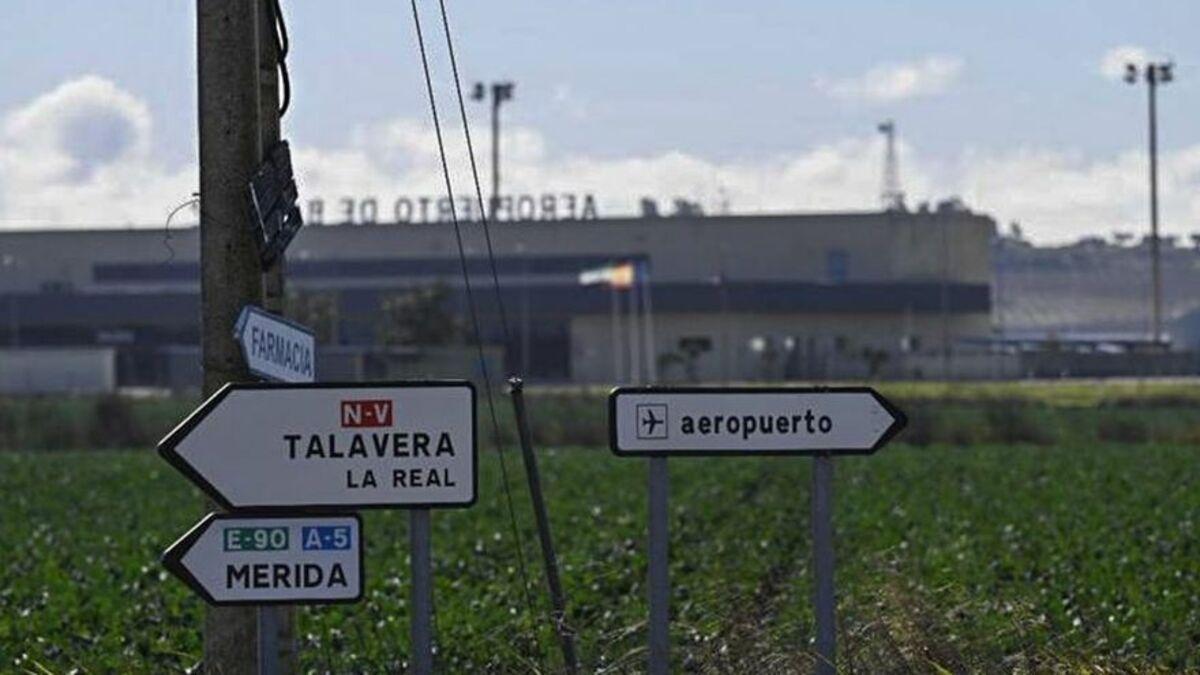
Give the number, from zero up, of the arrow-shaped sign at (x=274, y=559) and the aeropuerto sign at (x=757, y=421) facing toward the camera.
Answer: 2

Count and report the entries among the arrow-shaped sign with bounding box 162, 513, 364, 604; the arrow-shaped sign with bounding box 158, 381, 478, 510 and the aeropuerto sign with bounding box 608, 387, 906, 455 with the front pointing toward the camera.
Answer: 3

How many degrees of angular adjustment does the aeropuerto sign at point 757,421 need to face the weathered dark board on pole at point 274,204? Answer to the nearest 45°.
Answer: approximately 90° to its right

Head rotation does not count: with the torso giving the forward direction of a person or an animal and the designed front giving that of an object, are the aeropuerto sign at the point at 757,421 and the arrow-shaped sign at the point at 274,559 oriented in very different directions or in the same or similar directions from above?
same or similar directions

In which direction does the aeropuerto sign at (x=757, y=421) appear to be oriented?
toward the camera

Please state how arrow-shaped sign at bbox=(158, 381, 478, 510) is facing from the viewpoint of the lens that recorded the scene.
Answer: facing the viewer
